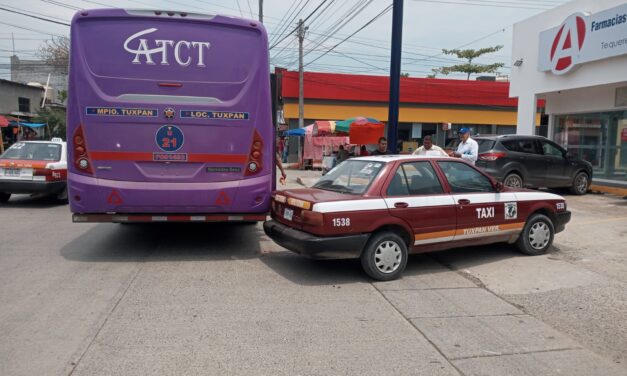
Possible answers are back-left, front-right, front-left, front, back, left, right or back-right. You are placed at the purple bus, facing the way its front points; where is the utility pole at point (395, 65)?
front-right

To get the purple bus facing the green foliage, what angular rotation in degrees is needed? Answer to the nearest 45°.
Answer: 0° — it already faces it

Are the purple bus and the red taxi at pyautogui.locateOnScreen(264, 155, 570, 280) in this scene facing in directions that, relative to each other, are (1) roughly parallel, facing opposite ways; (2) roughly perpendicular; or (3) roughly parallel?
roughly perpendicular

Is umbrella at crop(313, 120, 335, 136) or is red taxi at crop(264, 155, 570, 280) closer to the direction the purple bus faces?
the umbrella

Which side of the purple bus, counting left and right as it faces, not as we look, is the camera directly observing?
back

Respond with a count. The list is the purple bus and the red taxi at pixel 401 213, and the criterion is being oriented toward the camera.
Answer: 0

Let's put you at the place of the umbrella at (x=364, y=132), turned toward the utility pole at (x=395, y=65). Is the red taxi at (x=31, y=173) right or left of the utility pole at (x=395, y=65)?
right
